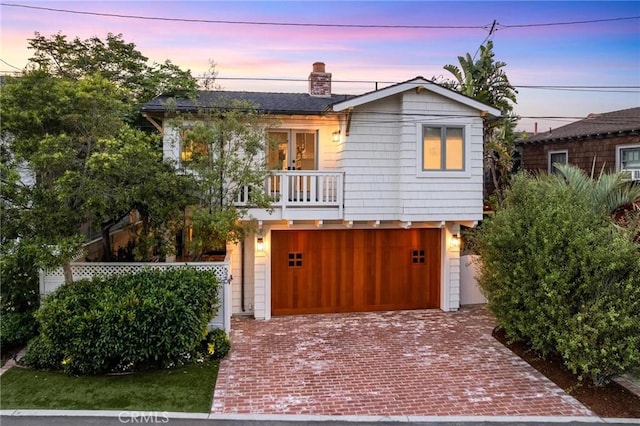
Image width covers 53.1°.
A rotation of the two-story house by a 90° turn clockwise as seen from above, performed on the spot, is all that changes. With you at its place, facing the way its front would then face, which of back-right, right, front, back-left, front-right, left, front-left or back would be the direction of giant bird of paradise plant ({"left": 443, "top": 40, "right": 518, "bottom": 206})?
back-right

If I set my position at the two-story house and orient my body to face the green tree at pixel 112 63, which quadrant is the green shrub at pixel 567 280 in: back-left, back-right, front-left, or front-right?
back-left

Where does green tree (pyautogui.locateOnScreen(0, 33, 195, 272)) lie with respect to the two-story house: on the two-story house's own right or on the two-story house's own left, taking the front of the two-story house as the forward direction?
on the two-story house's own right

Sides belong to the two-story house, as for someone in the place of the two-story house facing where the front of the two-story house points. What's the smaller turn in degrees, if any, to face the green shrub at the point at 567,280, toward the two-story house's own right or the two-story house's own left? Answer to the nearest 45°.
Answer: approximately 45° to the two-story house's own left

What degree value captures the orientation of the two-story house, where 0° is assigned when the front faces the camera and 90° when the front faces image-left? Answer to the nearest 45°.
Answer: approximately 0°

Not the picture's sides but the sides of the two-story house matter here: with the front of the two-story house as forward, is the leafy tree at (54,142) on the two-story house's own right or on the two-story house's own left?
on the two-story house's own right

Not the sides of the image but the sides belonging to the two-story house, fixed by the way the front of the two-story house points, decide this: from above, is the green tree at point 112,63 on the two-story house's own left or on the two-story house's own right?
on the two-story house's own right
